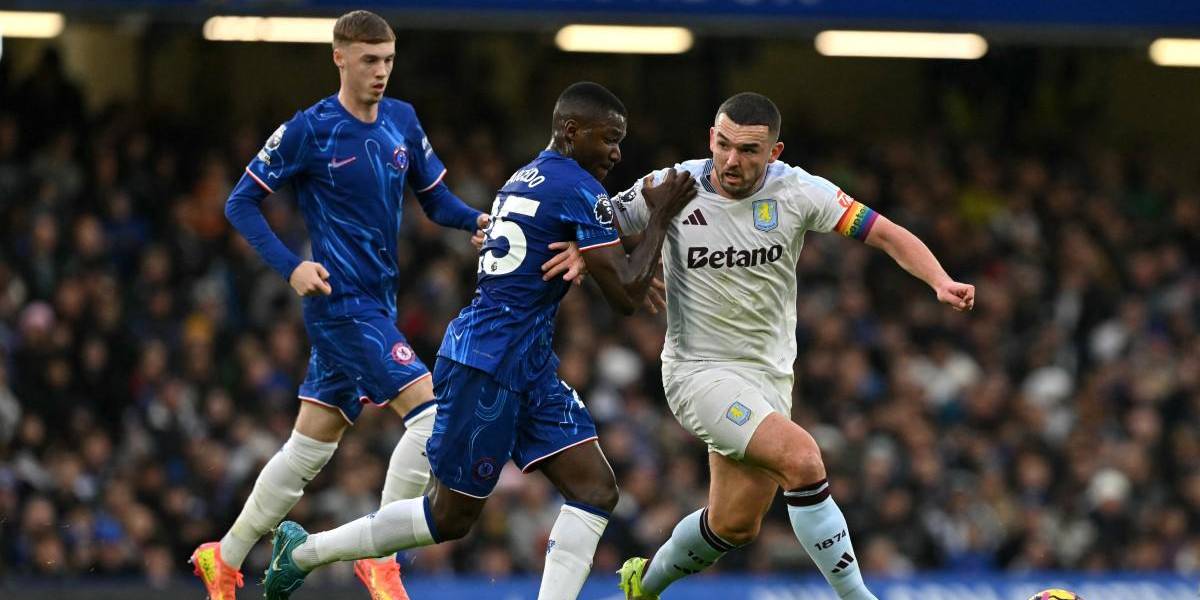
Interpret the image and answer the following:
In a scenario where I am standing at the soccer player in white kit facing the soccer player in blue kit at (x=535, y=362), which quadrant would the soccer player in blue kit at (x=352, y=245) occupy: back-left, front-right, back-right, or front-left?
front-right

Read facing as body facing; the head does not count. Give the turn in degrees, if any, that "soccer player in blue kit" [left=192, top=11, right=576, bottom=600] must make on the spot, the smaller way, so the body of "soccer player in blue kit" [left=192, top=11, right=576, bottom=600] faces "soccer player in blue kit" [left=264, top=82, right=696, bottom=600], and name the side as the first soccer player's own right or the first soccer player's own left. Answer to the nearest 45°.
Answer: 0° — they already face them

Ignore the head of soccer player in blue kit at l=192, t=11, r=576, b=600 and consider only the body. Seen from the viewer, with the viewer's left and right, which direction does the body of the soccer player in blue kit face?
facing the viewer and to the right of the viewer

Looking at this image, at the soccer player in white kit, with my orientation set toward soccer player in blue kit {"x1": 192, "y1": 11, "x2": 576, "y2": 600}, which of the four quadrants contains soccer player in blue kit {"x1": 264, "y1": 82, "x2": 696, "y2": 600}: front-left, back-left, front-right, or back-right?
front-left

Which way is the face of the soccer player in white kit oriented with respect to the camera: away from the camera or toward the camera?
toward the camera

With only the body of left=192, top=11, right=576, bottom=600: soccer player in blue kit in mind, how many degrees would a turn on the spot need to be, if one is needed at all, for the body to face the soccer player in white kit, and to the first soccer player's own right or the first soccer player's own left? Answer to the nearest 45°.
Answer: approximately 45° to the first soccer player's own left

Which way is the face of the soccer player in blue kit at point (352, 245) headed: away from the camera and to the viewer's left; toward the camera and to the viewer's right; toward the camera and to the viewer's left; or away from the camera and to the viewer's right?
toward the camera and to the viewer's right
